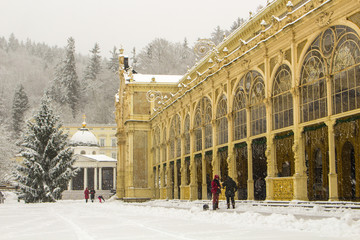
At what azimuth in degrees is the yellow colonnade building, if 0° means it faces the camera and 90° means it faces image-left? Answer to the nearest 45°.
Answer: approximately 45°
